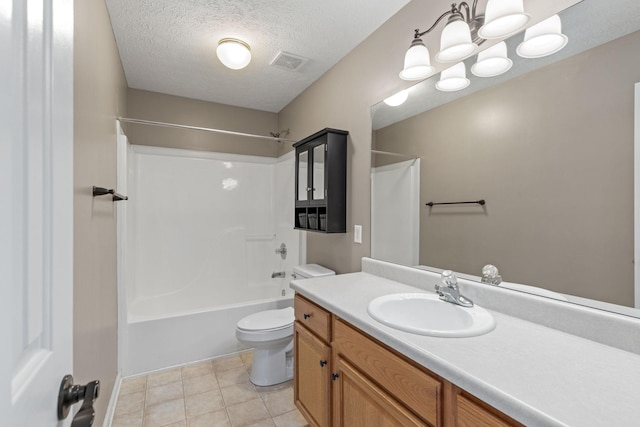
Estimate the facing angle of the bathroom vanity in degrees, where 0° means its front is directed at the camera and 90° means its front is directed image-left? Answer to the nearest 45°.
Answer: approximately 45°

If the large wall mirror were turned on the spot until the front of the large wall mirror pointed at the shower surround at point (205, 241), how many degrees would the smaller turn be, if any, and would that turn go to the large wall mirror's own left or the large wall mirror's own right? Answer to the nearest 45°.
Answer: approximately 45° to the large wall mirror's own right

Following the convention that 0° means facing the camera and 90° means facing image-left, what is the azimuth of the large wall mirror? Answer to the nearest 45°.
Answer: approximately 45°

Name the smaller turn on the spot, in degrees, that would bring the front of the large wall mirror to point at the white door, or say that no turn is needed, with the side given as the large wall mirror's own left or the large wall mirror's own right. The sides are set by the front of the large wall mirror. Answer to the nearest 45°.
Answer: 0° — it already faces it
